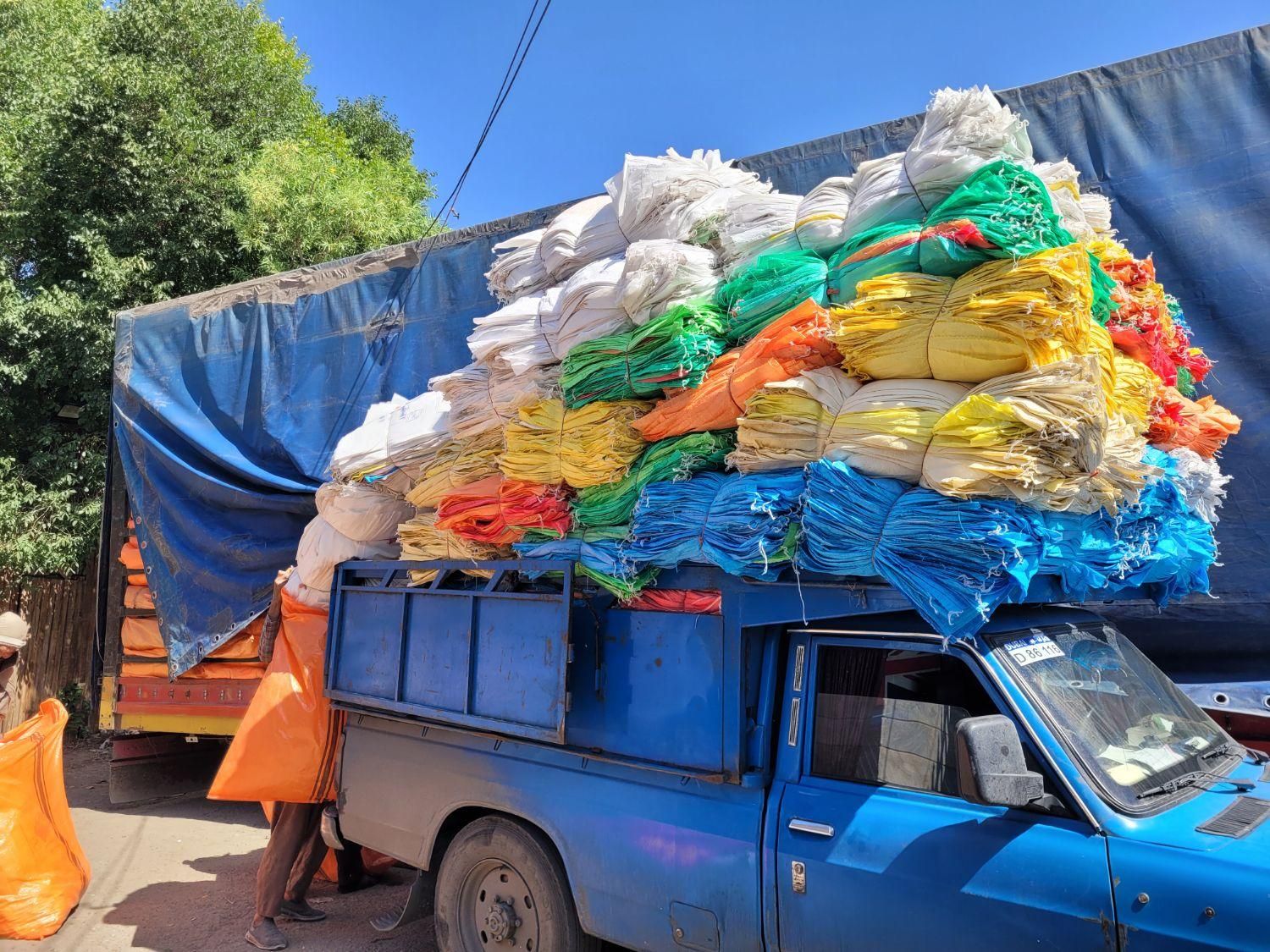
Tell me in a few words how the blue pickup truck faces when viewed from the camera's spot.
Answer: facing the viewer and to the right of the viewer

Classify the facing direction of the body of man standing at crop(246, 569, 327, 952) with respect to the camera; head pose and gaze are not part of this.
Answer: to the viewer's right

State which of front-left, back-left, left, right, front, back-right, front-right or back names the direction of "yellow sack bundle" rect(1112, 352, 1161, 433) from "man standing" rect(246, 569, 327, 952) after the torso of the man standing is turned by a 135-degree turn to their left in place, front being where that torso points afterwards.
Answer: back

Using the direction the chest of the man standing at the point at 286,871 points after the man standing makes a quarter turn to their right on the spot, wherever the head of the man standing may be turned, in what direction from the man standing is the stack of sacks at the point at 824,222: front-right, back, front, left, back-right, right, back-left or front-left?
front-left

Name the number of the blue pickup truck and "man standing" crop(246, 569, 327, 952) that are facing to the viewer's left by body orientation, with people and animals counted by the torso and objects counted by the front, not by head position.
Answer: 0
